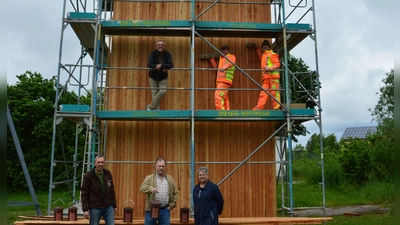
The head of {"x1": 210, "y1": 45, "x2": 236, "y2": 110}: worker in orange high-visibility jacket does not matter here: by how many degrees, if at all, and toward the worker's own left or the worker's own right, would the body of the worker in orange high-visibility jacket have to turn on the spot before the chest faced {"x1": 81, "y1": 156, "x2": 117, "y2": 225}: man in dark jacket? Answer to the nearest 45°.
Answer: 0° — they already face them

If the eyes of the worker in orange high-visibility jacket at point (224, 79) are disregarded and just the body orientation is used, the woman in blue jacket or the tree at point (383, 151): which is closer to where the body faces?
the woman in blue jacket

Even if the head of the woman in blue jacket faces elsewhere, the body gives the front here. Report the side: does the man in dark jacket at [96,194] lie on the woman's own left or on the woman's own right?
on the woman's own right

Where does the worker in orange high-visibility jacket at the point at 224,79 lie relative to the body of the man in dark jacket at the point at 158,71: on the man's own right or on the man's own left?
on the man's own left

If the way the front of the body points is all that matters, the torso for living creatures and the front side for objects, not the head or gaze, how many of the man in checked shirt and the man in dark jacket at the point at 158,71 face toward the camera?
2

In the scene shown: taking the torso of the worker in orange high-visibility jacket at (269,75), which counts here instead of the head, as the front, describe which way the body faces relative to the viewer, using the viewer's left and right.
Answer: facing the viewer and to the left of the viewer

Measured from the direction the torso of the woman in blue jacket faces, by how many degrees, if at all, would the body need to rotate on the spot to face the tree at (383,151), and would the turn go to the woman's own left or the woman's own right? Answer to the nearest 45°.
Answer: approximately 180°

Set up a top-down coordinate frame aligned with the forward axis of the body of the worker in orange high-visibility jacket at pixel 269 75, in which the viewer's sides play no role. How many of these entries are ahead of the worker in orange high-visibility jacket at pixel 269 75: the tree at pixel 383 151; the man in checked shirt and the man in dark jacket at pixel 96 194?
2

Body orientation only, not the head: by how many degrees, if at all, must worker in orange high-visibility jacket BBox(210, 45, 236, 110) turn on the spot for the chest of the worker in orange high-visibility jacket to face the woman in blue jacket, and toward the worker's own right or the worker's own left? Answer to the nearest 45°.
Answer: approximately 45° to the worker's own left

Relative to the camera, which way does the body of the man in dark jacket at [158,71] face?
toward the camera

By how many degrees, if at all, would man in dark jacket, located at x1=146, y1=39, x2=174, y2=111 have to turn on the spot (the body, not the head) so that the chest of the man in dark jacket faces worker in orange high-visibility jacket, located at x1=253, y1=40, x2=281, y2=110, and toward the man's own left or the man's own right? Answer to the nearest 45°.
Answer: approximately 90° to the man's own left

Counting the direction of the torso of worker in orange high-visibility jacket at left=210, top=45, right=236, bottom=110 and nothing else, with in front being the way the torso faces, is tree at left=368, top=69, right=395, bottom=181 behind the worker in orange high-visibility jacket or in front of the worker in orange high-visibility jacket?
behind

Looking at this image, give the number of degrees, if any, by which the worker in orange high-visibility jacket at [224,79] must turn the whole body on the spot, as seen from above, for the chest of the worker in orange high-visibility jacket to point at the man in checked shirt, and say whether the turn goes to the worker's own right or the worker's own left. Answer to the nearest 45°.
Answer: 0° — they already face them

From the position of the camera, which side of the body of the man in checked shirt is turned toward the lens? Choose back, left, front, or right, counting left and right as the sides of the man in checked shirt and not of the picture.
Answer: front
